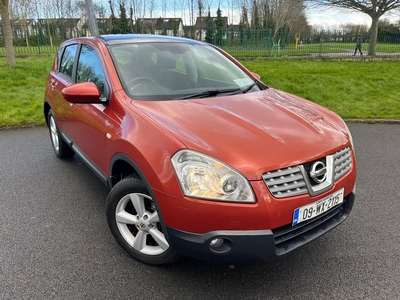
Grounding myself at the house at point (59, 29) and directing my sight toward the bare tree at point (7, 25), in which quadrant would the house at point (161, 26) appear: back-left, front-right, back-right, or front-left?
front-left

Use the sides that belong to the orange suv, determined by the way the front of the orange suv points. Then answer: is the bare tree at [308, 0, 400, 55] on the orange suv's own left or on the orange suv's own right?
on the orange suv's own left

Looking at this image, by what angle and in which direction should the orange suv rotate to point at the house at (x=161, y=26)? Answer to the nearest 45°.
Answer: approximately 135° to its left

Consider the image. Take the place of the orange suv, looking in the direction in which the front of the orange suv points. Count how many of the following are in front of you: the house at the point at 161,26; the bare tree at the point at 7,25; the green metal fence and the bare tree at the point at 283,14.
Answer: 0

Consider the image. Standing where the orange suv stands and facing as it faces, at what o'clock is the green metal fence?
The green metal fence is roughly at 8 o'clock from the orange suv.

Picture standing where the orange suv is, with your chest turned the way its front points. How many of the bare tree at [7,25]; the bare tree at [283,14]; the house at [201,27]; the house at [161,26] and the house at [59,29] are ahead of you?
0

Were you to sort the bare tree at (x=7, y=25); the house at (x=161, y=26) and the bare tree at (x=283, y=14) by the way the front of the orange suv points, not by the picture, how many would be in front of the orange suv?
0

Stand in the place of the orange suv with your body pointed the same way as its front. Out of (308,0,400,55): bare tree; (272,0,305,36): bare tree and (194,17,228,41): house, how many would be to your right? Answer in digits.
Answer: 0

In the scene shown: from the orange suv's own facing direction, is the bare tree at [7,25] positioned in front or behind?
behind

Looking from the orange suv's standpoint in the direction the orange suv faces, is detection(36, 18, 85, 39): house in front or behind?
behind

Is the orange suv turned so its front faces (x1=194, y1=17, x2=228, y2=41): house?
no

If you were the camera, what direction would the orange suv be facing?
facing the viewer and to the right of the viewer

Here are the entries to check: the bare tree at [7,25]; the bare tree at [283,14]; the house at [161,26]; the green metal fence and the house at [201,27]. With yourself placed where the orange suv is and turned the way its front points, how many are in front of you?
0

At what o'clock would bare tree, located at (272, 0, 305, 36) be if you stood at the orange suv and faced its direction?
The bare tree is roughly at 8 o'clock from the orange suv.
